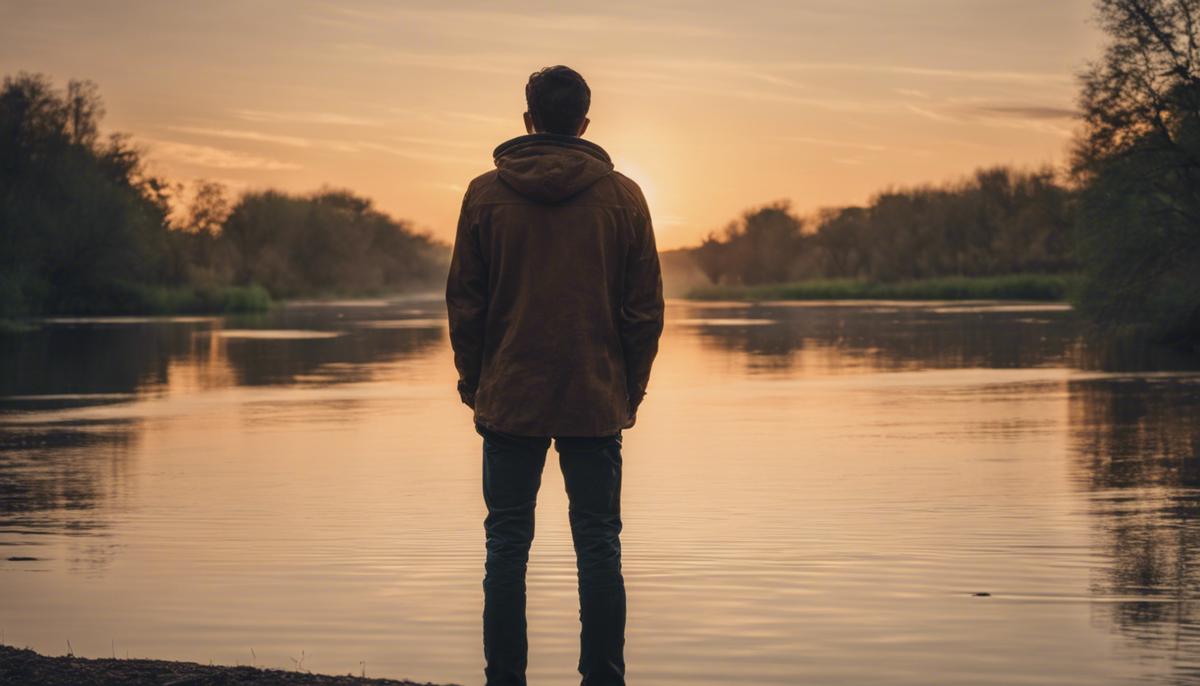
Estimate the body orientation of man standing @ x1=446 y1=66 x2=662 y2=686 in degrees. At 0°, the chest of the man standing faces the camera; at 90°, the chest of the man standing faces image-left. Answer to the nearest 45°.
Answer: approximately 180°

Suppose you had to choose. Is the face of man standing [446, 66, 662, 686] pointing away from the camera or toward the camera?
away from the camera

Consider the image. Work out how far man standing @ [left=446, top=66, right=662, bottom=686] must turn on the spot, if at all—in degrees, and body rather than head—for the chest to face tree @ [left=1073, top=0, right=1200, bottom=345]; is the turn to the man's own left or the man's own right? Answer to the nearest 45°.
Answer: approximately 45° to the man's own right
